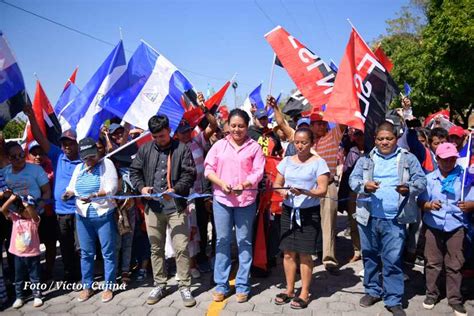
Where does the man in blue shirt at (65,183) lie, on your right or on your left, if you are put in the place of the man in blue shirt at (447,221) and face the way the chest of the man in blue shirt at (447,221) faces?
on your right

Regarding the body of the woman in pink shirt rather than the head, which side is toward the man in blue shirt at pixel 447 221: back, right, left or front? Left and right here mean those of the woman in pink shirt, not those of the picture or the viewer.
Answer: left

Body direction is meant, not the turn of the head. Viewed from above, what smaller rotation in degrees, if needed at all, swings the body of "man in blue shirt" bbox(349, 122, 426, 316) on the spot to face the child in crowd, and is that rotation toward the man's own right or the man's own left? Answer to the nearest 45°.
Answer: approximately 90° to the man's own right

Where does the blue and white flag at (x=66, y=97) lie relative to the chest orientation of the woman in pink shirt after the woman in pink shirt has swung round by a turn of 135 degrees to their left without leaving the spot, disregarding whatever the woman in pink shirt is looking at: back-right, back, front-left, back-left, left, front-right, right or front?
left

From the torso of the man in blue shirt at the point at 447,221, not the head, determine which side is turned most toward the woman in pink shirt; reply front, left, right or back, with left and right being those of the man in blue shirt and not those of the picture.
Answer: right

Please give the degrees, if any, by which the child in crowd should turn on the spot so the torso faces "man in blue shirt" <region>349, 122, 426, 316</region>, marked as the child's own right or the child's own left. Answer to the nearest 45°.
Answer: approximately 45° to the child's own left

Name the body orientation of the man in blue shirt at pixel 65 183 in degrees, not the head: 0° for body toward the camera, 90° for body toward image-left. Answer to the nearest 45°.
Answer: approximately 0°
